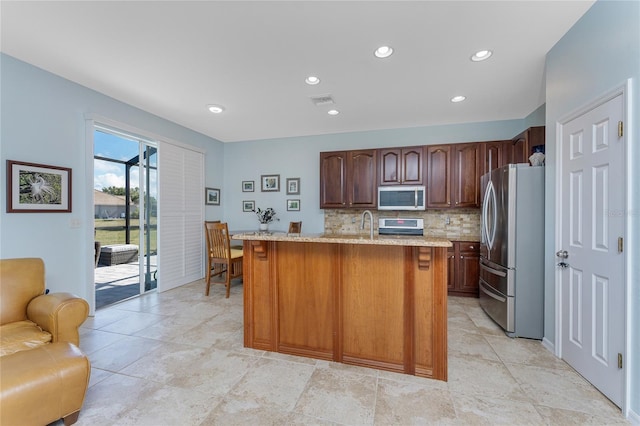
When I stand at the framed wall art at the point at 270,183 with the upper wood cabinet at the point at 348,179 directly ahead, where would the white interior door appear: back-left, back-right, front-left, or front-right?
front-right

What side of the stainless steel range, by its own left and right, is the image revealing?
front

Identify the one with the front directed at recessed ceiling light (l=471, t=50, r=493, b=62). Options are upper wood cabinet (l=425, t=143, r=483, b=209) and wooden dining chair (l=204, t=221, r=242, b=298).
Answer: the upper wood cabinet

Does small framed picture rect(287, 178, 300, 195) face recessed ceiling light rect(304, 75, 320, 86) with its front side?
yes

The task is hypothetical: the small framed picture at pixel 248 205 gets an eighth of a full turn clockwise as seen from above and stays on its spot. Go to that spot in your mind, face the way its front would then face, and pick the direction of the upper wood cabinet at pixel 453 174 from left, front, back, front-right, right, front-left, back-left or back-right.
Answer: left

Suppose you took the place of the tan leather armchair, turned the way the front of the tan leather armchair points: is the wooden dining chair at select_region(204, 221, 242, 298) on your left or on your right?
on your left

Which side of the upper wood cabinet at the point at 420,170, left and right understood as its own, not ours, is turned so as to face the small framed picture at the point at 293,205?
right

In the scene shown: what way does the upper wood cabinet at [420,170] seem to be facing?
toward the camera

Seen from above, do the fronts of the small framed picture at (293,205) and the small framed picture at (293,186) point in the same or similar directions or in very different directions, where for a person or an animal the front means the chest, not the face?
same or similar directions

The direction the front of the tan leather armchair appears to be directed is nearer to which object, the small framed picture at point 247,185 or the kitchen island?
the kitchen island

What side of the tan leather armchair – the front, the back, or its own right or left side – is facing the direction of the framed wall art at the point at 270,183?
left

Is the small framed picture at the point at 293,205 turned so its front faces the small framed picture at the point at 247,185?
no

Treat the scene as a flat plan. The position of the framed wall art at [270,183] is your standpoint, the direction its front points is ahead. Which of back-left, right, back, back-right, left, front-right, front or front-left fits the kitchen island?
front

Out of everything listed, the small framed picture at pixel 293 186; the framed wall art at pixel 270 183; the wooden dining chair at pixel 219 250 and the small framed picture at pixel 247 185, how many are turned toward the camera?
3

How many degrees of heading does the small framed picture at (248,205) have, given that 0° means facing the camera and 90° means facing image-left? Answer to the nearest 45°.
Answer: approximately 0°

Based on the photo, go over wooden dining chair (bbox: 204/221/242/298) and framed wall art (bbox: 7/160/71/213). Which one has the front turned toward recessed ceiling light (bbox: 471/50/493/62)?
the framed wall art

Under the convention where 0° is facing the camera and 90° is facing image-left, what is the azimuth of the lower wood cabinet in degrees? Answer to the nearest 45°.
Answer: approximately 0°

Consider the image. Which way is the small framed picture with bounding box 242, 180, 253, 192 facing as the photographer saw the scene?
facing the viewer

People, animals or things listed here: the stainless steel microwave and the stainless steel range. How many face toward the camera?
2
